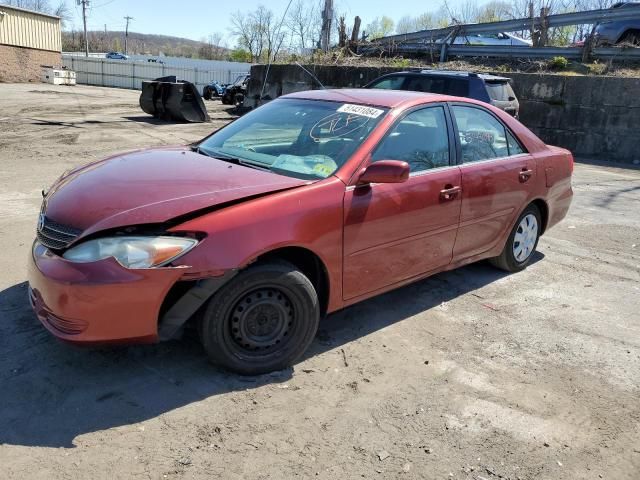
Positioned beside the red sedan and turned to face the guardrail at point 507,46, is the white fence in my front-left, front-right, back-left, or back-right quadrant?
front-left

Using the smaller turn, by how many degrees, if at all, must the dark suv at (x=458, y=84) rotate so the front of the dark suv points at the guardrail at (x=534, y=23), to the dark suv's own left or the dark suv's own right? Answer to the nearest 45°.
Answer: approximately 45° to the dark suv's own right

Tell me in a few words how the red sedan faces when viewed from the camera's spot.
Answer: facing the viewer and to the left of the viewer

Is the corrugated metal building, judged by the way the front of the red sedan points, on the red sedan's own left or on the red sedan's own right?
on the red sedan's own right

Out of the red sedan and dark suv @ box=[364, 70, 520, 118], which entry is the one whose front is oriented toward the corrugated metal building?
the dark suv

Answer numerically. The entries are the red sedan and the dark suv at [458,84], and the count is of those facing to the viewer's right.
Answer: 0

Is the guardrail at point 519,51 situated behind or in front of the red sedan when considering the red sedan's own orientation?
behind

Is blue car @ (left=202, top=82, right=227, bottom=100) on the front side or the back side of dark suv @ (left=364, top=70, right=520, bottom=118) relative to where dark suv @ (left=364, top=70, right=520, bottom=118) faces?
on the front side

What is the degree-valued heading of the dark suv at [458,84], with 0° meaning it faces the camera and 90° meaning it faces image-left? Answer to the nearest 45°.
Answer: approximately 135°

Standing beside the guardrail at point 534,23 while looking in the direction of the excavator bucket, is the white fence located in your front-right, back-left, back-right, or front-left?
front-right

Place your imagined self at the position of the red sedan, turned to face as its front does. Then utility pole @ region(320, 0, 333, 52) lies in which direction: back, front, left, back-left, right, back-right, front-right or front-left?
back-right

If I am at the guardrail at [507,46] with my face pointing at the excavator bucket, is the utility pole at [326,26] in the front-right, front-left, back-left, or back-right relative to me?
front-right

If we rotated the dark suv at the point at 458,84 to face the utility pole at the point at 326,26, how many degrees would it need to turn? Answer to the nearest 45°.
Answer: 0° — it already faces it

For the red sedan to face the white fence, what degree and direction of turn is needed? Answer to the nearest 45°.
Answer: approximately 135° to its right

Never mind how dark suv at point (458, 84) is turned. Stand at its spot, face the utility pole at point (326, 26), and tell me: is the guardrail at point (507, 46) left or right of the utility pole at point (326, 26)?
right
